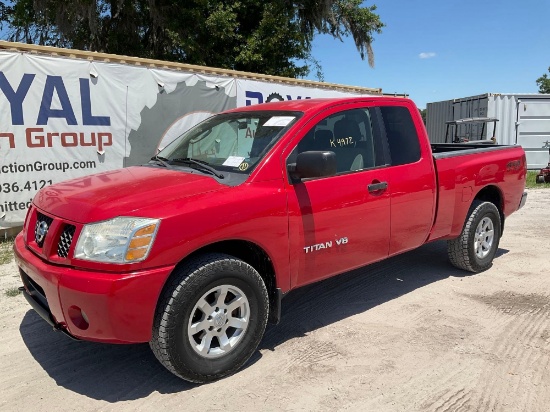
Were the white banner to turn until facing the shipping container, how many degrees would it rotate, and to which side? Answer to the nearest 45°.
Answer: approximately 90° to its left

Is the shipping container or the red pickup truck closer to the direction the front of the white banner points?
the red pickup truck

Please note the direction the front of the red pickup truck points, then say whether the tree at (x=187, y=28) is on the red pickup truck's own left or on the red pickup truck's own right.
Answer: on the red pickup truck's own right

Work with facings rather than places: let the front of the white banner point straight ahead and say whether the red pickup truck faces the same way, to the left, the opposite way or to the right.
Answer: to the right

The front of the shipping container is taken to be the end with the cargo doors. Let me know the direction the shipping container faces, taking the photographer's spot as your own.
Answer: facing the viewer

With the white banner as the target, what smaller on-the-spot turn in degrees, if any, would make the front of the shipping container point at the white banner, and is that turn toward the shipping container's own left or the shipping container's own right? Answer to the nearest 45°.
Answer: approximately 45° to the shipping container's own right

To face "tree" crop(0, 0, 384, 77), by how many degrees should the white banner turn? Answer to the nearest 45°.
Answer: approximately 135° to its left

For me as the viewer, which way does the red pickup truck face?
facing the viewer and to the left of the viewer

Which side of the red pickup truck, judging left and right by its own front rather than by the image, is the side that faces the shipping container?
back

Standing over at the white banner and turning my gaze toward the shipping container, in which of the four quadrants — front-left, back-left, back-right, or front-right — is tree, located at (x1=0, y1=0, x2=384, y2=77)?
front-left

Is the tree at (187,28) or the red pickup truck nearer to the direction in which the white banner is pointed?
the red pickup truck

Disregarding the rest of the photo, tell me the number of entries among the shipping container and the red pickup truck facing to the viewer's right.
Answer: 0

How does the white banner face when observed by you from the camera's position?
facing the viewer and to the right of the viewer
